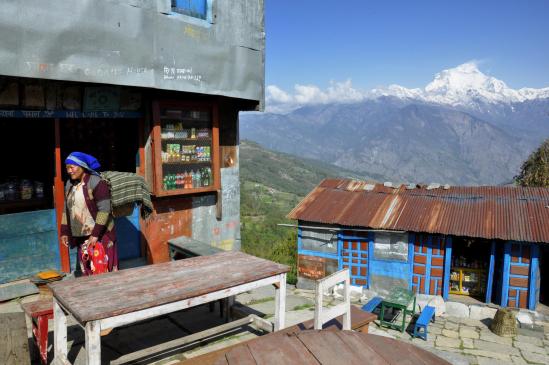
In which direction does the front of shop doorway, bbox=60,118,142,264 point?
toward the camera

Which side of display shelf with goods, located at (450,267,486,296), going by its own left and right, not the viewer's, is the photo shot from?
front

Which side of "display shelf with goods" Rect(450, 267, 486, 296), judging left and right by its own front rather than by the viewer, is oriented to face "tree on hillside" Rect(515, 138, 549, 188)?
back

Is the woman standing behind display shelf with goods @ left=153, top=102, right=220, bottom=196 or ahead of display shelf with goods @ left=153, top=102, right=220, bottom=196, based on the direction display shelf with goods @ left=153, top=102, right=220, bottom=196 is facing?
ahead

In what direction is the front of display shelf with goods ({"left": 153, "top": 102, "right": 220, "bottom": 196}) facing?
toward the camera

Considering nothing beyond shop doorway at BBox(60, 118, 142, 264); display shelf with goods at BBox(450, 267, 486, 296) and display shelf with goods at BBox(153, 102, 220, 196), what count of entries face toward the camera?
3

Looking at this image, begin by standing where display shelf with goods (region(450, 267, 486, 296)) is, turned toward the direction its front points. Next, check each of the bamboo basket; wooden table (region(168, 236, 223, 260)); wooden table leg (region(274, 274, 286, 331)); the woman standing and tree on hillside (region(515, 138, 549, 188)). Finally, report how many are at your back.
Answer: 1

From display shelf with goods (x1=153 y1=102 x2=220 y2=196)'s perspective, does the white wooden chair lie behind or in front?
in front

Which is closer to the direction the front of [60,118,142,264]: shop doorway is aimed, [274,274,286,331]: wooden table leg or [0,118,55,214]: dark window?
the wooden table leg
